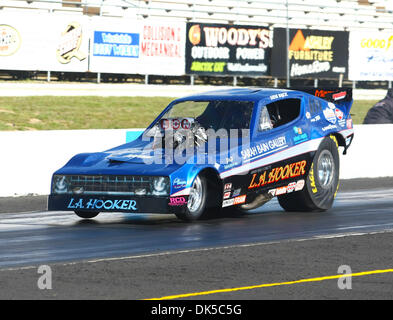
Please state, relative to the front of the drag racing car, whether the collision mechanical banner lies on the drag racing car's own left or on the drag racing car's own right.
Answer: on the drag racing car's own right

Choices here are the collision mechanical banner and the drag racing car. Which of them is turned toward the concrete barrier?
the collision mechanical banner

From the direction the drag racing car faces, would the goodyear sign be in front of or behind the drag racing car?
behind

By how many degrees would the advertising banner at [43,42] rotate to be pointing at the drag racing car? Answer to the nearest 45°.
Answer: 0° — it already faces it

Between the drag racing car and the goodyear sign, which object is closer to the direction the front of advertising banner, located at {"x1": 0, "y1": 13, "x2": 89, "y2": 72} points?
the drag racing car

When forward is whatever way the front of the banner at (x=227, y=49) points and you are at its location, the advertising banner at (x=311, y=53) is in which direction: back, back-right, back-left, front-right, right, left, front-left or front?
back-left

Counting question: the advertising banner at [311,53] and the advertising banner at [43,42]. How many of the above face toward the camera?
2

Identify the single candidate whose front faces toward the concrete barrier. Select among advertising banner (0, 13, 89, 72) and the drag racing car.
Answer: the advertising banner

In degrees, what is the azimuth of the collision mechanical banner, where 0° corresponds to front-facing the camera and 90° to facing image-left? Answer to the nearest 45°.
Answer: approximately 0°
